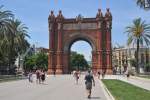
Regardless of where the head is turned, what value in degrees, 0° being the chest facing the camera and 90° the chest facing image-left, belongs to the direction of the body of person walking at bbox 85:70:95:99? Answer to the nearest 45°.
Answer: approximately 180°
